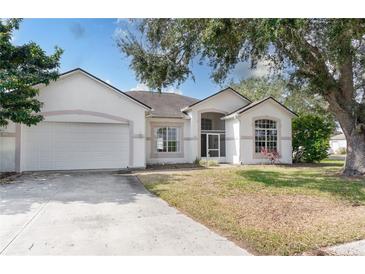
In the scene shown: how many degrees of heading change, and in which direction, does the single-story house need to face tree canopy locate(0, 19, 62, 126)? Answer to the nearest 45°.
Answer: approximately 45° to its right

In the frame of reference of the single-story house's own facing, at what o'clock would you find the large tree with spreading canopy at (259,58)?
The large tree with spreading canopy is roughly at 10 o'clock from the single-story house.

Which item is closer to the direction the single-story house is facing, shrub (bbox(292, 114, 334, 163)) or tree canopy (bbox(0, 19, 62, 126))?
the tree canopy

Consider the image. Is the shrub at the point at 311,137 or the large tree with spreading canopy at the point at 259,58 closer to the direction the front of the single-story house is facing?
the large tree with spreading canopy

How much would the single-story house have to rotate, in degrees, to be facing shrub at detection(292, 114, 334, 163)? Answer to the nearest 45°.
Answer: approximately 90° to its left

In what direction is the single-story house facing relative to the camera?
toward the camera
